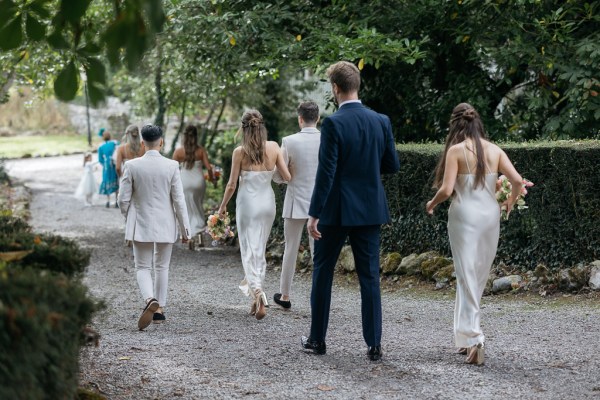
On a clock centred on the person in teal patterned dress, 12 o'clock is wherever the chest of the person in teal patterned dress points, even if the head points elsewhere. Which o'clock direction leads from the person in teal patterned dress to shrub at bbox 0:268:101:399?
The shrub is roughly at 6 o'clock from the person in teal patterned dress.

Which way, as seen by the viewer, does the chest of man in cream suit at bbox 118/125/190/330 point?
away from the camera

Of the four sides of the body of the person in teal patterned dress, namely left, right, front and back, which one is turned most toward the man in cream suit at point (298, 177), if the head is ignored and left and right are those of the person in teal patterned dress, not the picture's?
back

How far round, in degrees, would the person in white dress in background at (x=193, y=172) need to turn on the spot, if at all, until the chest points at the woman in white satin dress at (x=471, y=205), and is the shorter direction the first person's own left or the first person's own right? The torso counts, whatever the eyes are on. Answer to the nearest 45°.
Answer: approximately 180°

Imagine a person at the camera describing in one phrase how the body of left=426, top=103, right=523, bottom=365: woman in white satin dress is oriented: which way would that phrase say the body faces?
away from the camera

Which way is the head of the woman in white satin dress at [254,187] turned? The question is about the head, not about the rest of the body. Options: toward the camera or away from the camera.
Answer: away from the camera

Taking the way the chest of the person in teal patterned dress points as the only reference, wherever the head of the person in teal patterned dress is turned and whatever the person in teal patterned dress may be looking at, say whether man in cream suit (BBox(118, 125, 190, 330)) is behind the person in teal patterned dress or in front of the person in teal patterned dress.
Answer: behind

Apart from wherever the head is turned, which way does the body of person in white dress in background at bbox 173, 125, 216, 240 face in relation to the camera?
away from the camera

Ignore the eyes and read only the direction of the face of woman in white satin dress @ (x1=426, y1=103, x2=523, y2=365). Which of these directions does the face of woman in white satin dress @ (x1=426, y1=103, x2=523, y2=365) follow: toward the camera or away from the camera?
away from the camera

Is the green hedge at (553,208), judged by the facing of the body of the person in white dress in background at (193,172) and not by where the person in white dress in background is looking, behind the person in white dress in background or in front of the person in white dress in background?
behind

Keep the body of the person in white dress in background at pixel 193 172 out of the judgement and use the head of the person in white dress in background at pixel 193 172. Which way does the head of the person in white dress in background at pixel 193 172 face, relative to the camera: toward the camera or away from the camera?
away from the camera

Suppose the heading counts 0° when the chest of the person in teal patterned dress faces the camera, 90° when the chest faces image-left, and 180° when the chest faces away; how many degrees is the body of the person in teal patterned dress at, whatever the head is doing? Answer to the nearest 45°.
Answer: approximately 180°

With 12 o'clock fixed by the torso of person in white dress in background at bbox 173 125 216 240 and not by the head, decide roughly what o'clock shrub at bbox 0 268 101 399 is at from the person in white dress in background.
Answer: The shrub is roughly at 6 o'clock from the person in white dress in background.

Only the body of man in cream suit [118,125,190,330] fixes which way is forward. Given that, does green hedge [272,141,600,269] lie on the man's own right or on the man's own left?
on the man's own right

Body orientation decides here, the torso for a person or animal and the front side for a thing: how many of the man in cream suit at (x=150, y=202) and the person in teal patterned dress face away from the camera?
2

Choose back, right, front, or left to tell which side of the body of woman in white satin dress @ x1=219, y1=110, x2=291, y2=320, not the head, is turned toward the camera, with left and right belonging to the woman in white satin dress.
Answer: back
